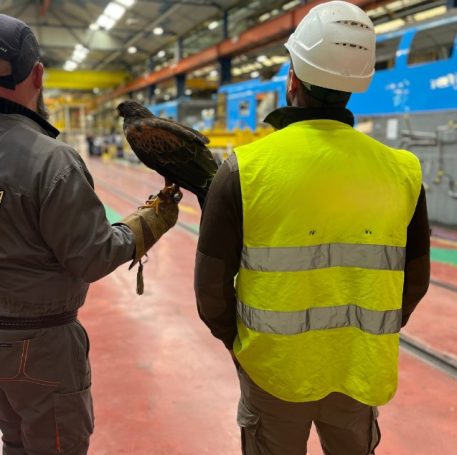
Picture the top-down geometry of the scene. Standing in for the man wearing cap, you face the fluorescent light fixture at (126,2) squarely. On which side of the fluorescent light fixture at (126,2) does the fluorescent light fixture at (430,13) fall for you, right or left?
right

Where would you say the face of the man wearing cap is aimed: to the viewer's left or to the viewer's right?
to the viewer's right

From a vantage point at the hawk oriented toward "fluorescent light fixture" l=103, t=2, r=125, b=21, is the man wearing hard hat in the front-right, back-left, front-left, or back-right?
back-right

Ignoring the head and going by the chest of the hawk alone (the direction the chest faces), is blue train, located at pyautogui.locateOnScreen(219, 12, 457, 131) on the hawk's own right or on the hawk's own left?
on the hawk's own right

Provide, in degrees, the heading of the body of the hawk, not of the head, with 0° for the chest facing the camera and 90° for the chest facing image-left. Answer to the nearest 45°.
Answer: approximately 90°

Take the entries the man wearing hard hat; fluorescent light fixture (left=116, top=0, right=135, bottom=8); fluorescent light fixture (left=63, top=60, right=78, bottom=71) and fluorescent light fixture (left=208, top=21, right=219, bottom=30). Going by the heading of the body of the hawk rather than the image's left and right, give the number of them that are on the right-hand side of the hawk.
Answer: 3

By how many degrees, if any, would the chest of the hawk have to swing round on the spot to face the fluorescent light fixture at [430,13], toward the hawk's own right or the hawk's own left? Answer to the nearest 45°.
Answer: approximately 135° to the hawk's own right
